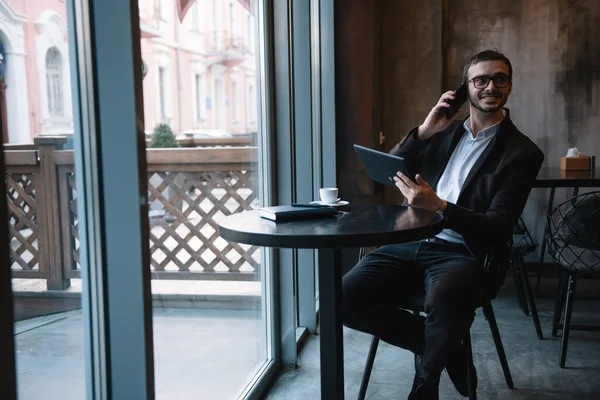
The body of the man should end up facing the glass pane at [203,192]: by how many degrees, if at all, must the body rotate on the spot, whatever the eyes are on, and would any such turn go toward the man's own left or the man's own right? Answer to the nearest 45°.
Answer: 0° — they already face it

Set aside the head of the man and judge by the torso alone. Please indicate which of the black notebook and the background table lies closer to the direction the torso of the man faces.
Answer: the black notebook

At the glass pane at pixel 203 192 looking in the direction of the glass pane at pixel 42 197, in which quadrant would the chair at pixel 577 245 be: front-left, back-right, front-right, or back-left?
back-left

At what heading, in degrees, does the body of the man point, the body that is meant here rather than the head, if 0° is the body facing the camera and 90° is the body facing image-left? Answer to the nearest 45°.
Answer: approximately 45°

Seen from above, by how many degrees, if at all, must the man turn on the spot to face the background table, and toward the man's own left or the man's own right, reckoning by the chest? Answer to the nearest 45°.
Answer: approximately 180°

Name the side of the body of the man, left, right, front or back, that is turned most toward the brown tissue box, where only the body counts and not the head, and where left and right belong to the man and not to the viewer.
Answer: back
